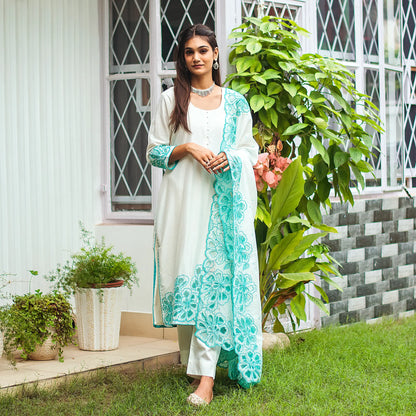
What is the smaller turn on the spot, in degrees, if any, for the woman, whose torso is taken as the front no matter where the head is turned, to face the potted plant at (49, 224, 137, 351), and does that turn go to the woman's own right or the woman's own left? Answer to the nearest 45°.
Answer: approximately 135° to the woman's own right

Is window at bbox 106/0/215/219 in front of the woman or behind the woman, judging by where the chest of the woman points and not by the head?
behind

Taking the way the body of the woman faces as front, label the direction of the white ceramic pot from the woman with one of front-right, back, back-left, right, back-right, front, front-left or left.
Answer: back-right

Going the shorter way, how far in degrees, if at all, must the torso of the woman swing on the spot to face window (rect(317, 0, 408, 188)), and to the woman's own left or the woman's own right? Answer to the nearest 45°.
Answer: approximately 135° to the woman's own left

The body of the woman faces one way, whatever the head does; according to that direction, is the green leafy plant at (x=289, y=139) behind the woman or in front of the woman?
behind

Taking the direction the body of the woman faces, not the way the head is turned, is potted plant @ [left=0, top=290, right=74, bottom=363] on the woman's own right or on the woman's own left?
on the woman's own right

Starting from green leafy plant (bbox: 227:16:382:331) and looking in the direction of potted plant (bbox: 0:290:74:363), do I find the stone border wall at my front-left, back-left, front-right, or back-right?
back-right

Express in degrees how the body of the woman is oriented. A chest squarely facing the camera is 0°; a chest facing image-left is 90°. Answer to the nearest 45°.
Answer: approximately 0°
